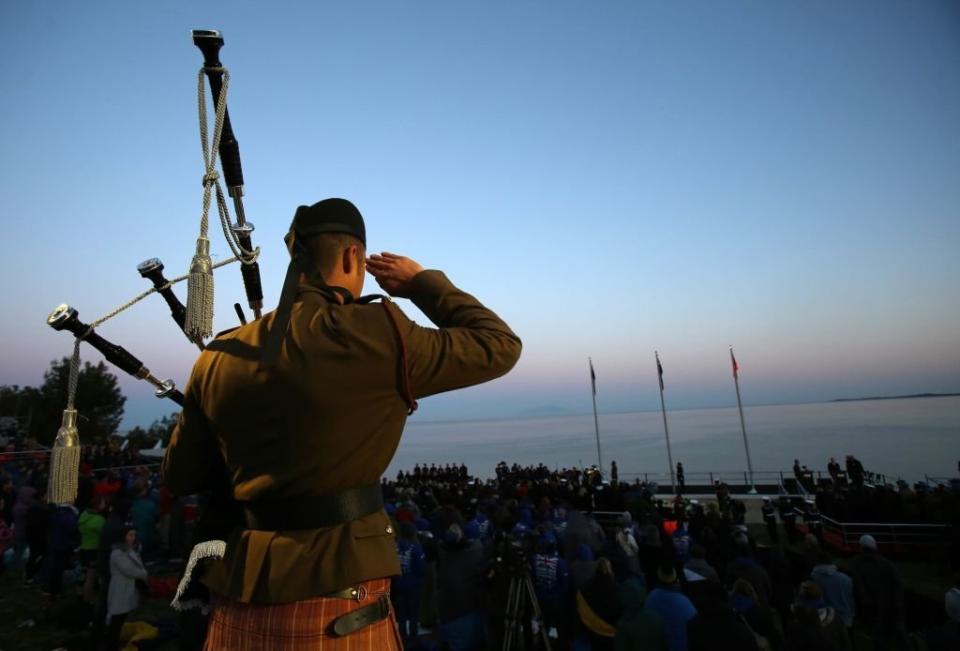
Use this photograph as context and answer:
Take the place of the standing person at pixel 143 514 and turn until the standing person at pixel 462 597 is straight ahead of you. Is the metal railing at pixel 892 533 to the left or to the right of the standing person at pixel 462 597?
left

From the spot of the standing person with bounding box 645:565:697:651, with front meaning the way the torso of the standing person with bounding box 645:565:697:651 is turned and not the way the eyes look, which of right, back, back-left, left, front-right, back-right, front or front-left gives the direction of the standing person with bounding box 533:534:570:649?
front-left

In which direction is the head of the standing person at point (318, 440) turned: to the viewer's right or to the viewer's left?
to the viewer's right

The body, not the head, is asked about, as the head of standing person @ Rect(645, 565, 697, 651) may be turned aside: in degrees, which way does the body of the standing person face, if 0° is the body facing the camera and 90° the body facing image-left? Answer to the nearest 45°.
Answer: approximately 180°

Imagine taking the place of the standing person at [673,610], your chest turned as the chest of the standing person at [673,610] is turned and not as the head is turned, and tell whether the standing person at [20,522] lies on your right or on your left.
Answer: on your left

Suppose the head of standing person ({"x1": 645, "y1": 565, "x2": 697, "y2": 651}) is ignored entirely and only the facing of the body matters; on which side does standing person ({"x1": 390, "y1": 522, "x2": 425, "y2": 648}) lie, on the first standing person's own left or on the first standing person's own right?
on the first standing person's own left

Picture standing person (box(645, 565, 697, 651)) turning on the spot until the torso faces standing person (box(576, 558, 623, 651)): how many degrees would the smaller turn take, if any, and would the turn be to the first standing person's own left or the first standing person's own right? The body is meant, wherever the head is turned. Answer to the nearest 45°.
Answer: approximately 45° to the first standing person's own left

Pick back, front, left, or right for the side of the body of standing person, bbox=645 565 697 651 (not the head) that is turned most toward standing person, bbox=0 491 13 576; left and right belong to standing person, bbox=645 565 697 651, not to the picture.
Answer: left

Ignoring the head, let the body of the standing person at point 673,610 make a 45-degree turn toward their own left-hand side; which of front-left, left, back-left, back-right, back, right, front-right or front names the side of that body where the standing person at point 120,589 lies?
front-left

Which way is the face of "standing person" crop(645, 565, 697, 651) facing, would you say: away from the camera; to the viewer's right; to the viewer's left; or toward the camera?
away from the camera
